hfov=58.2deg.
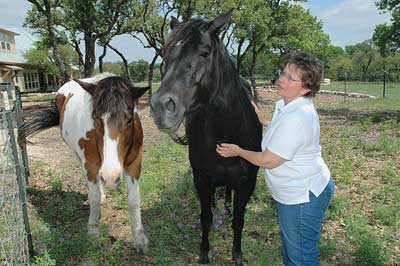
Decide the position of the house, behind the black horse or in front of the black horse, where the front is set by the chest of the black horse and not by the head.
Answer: behind

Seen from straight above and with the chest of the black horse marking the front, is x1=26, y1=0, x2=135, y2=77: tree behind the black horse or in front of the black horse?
behind

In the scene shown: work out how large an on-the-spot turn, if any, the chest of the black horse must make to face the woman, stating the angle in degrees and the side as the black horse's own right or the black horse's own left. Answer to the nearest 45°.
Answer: approximately 45° to the black horse's own left

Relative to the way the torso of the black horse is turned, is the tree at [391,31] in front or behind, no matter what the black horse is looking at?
behind

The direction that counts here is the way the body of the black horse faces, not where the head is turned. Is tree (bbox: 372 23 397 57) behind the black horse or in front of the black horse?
behind

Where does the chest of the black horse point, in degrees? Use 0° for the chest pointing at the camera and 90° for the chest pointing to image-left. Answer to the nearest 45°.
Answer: approximately 0°

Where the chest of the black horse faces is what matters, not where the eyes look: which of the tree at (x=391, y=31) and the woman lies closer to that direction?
the woman

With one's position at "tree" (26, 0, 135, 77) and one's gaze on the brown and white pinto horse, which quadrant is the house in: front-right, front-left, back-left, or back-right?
back-right
